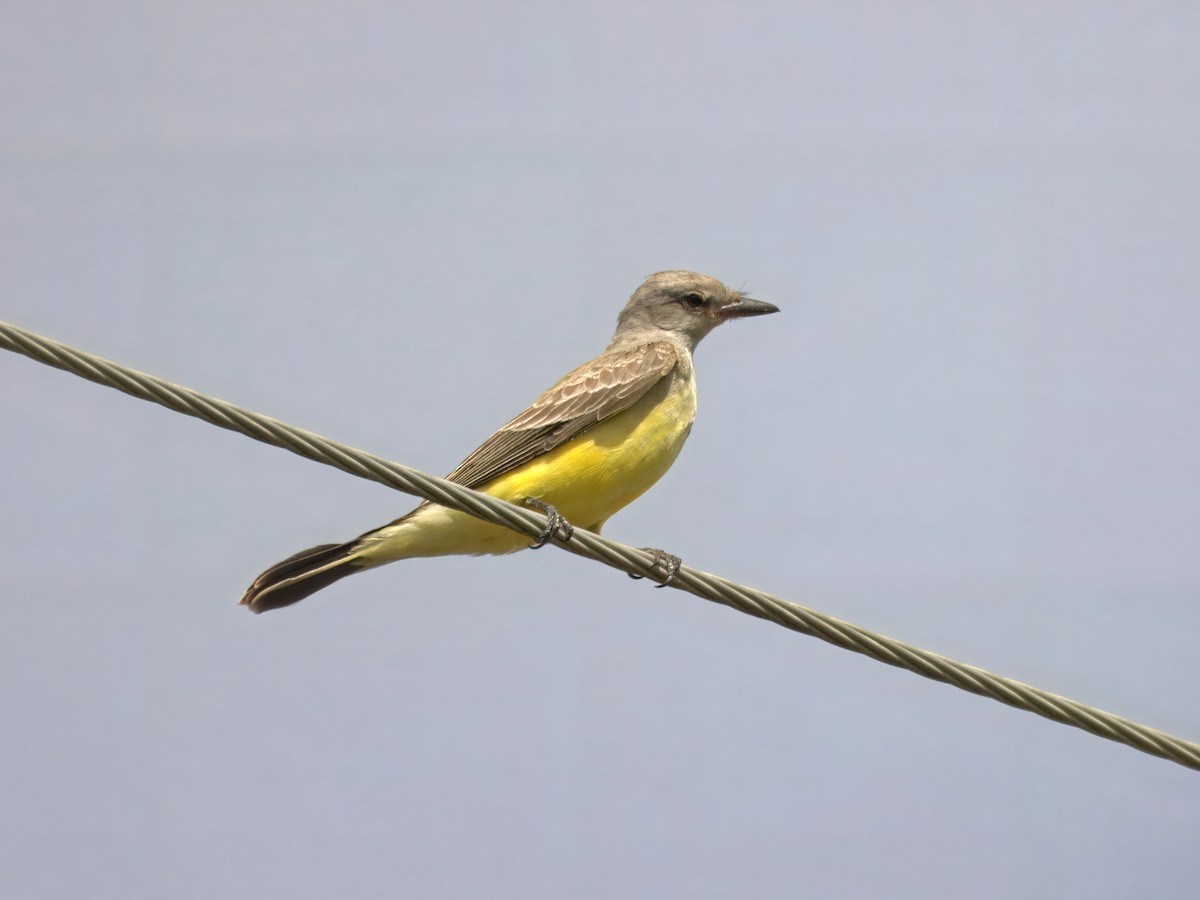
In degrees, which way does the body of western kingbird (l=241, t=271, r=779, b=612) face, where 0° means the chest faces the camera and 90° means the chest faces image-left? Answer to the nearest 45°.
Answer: approximately 270°
